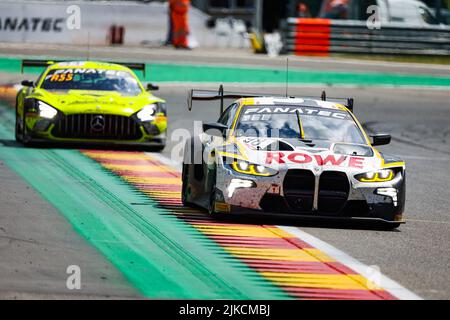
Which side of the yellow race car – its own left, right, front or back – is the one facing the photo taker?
front
